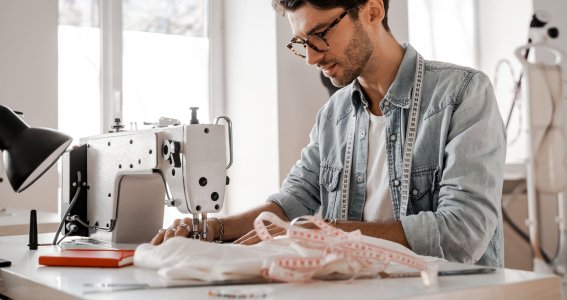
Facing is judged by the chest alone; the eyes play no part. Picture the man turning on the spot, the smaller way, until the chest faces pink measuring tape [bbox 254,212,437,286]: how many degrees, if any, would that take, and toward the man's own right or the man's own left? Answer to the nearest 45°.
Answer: approximately 45° to the man's own left

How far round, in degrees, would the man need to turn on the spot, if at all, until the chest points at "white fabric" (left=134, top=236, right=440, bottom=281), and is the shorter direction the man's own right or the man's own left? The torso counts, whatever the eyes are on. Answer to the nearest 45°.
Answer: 0° — they already face it

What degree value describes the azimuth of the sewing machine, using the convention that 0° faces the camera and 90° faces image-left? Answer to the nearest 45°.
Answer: approximately 225°

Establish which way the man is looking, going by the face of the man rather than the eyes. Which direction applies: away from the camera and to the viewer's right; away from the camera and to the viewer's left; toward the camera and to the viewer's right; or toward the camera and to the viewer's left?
toward the camera and to the viewer's left

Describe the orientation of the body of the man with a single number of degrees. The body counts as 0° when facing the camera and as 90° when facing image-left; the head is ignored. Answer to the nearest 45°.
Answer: approximately 45°

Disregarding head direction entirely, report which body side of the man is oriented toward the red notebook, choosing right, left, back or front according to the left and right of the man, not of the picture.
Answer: front
